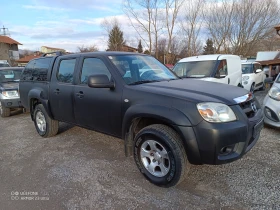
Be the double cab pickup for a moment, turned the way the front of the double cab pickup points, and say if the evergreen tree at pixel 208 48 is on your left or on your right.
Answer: on your left

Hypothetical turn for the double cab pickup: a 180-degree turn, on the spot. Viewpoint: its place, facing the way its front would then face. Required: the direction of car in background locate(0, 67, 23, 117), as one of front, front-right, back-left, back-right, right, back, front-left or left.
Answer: front

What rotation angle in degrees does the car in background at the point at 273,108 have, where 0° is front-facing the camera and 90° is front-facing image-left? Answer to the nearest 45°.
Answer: approximately 45°

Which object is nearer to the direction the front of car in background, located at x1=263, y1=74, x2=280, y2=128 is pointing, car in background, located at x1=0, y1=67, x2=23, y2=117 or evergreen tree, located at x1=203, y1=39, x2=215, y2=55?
the car in background

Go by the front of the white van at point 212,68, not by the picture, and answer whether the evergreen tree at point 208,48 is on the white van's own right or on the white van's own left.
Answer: on the white van's own right

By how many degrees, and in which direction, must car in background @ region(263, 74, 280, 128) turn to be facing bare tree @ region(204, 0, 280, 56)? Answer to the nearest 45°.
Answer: approximately 135° to its right

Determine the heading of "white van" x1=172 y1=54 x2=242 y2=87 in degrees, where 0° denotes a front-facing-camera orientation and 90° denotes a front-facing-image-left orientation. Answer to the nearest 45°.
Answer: approximately 45°

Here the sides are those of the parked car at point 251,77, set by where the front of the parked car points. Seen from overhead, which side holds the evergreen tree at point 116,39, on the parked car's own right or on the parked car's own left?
on the parked car's own right

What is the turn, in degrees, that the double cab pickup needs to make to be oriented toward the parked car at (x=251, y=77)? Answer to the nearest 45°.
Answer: approximately 90° to its left

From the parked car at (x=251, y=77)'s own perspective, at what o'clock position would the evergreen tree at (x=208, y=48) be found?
The evergreen tree is roughly at 4 o'clock from the parked car.
